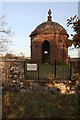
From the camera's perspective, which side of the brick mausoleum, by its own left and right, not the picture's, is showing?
front

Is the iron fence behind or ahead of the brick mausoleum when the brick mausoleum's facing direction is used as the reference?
ahead
